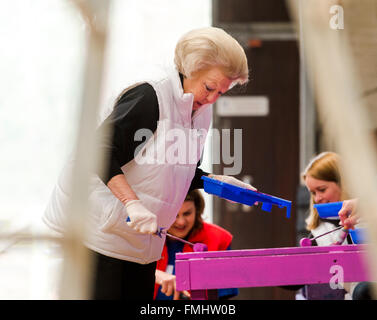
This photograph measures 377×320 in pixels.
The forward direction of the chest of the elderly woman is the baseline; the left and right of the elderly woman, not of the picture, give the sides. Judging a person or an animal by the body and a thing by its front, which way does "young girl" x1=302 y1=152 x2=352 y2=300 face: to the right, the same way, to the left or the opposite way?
to the right

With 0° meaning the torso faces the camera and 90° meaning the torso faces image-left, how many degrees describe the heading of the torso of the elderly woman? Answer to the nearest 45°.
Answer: approximately 315°

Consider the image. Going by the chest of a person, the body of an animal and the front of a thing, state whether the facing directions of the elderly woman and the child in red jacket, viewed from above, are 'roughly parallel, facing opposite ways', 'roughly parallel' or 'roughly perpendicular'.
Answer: roughly perpendicular

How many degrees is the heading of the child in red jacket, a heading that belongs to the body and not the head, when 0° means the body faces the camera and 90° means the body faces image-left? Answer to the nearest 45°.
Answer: approximately 45°
